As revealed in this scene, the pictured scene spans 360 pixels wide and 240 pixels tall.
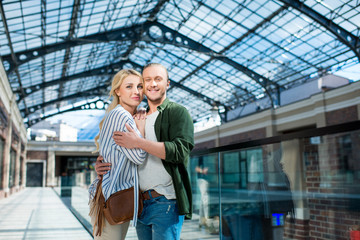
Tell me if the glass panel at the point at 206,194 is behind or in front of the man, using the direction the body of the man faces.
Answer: behind

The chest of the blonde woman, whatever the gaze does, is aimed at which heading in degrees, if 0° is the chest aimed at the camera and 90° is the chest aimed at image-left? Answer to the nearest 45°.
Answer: approximately 270°

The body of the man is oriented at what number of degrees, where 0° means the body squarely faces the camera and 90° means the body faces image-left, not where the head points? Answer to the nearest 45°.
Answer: approximately 45°

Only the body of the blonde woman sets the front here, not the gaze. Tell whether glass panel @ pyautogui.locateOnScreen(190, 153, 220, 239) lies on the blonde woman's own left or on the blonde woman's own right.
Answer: on the blonde woman's own left
